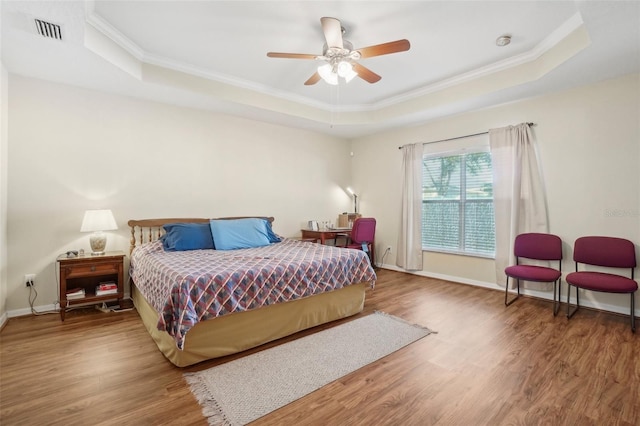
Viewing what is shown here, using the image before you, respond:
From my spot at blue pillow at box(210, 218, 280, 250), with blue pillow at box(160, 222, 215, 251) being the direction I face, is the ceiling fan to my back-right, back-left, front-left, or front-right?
back-left

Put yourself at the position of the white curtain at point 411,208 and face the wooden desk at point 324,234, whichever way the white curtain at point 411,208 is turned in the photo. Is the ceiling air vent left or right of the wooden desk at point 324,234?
left

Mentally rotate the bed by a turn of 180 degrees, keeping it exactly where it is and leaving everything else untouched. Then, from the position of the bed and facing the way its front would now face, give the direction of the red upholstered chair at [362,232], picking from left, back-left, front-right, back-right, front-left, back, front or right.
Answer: right

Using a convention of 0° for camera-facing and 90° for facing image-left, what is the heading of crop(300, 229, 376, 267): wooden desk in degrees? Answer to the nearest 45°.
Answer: approximately 315°

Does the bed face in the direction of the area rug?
yes

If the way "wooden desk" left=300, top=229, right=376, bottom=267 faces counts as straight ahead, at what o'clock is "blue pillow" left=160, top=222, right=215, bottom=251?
The blue pillow is roughly at 3 o'clock from the wooden desk.

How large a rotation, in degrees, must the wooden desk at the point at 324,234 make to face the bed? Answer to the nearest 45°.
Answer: approximately 45° to its right

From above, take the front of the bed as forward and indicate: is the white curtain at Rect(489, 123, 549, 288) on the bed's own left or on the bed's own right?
on the bed's own left
